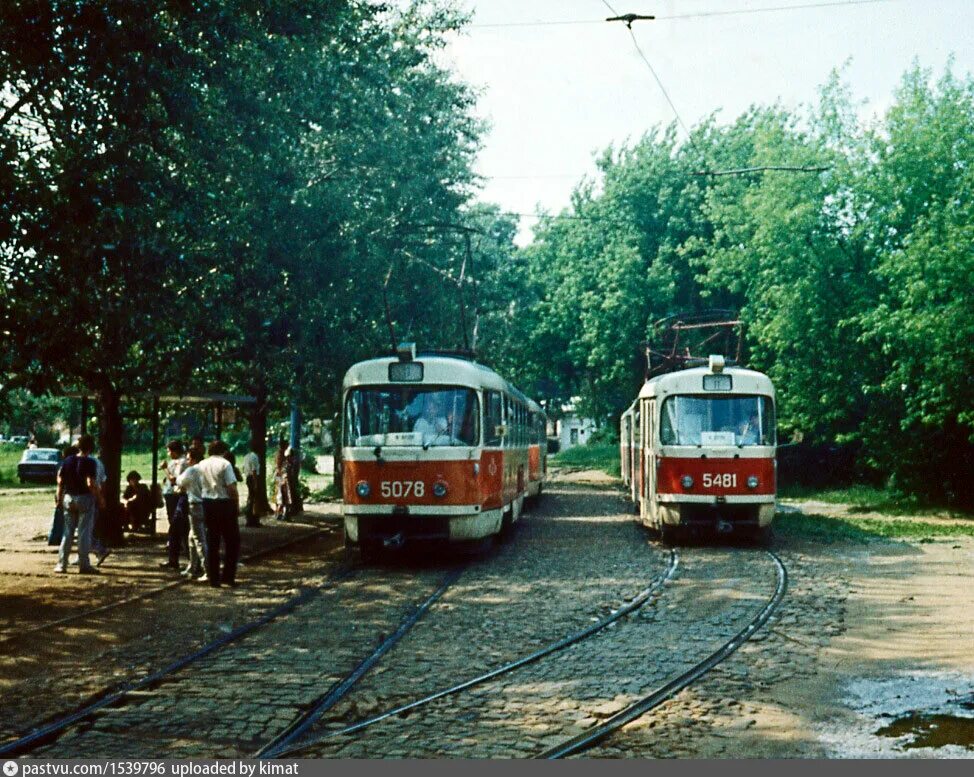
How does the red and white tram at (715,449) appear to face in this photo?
toward the camera

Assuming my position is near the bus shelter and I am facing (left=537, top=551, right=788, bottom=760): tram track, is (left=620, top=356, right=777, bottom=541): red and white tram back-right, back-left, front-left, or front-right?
front-left

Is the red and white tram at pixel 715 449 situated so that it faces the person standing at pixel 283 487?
no

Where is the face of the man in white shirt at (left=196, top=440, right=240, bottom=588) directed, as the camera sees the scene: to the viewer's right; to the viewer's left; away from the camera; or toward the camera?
away from the camera

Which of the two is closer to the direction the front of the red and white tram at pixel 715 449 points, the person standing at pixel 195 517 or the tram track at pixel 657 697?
the tram track

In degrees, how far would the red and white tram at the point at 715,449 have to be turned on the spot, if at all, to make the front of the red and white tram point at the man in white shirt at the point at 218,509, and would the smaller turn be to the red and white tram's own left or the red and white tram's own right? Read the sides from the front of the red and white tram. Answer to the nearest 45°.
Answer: approximately 45° to the red and white tram's own right

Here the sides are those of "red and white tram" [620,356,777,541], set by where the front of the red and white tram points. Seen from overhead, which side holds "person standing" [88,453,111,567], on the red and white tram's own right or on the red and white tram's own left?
on the red and white tram's own right

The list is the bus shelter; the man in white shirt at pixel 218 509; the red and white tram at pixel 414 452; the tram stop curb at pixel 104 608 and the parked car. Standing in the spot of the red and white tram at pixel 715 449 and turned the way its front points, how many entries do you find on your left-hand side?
0

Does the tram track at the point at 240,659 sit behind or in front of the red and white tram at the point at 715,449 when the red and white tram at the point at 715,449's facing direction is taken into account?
in front

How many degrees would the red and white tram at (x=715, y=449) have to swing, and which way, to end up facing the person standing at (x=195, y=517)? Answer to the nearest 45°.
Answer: approximately 45° to its right

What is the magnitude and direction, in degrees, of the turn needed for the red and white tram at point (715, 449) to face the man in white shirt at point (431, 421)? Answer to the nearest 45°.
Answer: approximately 45° to its right

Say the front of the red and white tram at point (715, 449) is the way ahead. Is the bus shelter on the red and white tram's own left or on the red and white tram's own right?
on the red and white tram's own right

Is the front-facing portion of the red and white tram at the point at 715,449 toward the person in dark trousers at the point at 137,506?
no

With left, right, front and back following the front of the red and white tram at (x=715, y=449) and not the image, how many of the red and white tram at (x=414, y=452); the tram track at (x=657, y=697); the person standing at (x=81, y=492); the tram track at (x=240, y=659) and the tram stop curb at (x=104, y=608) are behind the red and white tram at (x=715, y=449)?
0

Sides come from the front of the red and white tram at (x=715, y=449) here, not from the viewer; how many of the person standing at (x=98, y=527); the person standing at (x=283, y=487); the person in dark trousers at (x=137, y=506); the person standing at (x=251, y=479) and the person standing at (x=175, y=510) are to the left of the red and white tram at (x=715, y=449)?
0

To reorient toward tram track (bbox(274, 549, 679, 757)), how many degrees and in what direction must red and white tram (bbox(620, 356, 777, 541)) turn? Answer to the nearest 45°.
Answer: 0° — it already faces it

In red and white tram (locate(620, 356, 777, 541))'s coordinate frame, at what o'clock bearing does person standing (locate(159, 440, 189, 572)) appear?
The person standing is roughly at 2 o'clock from the red and white tram.

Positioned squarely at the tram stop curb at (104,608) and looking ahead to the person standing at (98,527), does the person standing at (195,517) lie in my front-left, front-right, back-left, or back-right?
front-right

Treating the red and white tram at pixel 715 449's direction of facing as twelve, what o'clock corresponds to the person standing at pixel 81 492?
The person standing is roughly at 2 o'clock from the red and white tram.
